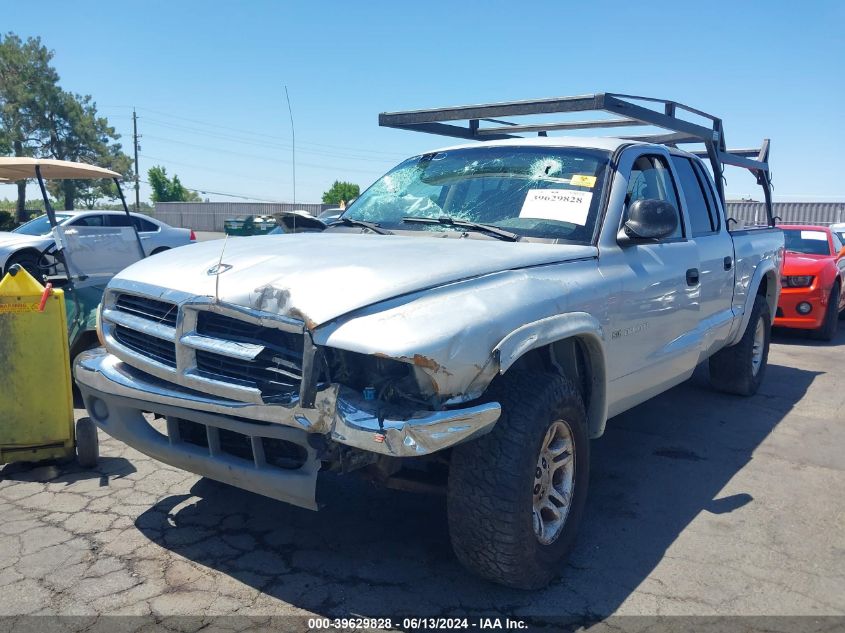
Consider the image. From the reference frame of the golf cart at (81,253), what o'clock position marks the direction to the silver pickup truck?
The silver pickup truck is roughly at 1 o'clock from the golf cart.

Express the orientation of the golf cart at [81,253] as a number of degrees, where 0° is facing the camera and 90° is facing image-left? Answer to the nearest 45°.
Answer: approximately 315°

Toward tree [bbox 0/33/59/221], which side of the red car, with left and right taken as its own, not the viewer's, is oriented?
right

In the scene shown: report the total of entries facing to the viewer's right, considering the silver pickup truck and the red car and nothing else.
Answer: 0

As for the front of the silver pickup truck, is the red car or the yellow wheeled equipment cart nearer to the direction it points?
the yellow wheeled equipment cart

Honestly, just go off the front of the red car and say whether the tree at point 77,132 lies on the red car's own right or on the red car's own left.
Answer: on the red car's own right

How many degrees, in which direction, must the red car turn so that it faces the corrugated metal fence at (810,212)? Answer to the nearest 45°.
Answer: approximately 135° to its right

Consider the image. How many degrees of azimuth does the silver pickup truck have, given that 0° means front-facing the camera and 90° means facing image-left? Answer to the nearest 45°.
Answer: approximately 45°

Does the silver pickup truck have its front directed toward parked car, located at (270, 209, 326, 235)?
no

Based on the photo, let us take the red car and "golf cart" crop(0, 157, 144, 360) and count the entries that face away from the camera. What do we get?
0

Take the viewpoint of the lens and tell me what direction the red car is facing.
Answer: facing the viewer and to the left of the viewer

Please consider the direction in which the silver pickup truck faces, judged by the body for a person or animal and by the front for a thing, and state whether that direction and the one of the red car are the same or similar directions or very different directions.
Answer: same or similar directions

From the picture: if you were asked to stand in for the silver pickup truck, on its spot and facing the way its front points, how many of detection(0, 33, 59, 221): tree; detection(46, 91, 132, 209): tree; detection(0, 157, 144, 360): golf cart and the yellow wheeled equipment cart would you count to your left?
0

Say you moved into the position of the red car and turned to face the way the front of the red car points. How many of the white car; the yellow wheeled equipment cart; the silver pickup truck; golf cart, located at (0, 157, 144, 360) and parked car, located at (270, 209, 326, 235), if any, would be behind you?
0

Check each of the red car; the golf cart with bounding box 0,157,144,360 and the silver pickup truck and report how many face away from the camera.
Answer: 0

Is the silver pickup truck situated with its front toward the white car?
no
